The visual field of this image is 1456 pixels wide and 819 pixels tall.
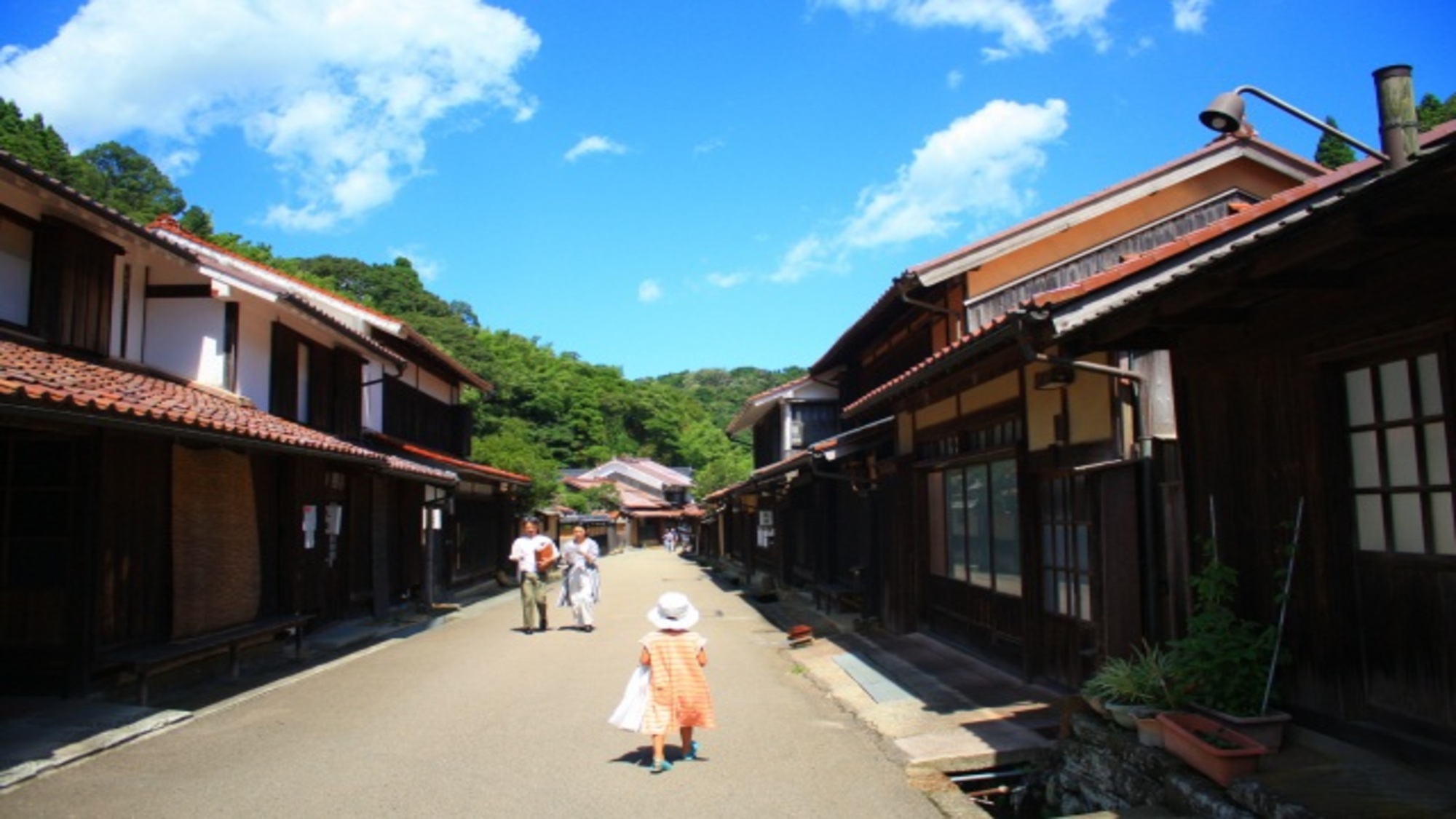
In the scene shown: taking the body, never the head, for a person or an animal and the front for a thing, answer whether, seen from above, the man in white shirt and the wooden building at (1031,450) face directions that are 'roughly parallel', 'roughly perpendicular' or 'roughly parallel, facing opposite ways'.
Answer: roughly perpendicular

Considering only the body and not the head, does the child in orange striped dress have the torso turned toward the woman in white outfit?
yes

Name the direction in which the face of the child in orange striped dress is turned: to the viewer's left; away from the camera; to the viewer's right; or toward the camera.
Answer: away from the camera

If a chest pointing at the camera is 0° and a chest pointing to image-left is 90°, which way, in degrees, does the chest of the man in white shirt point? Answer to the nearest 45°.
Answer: approximately 0°

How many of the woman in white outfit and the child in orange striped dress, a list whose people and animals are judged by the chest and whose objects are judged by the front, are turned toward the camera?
1

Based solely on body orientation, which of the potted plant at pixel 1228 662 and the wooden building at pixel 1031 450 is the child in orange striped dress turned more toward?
the wooden building

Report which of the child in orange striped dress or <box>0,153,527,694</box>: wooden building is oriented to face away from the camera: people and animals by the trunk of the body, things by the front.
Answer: the child in orange striped dress

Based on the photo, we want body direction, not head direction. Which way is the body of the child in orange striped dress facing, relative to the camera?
away from the camera

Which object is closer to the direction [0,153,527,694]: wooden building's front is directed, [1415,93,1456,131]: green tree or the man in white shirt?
the green tree

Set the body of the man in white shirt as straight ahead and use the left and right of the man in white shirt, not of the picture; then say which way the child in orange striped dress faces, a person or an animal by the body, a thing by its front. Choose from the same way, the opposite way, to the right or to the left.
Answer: the opposite way
